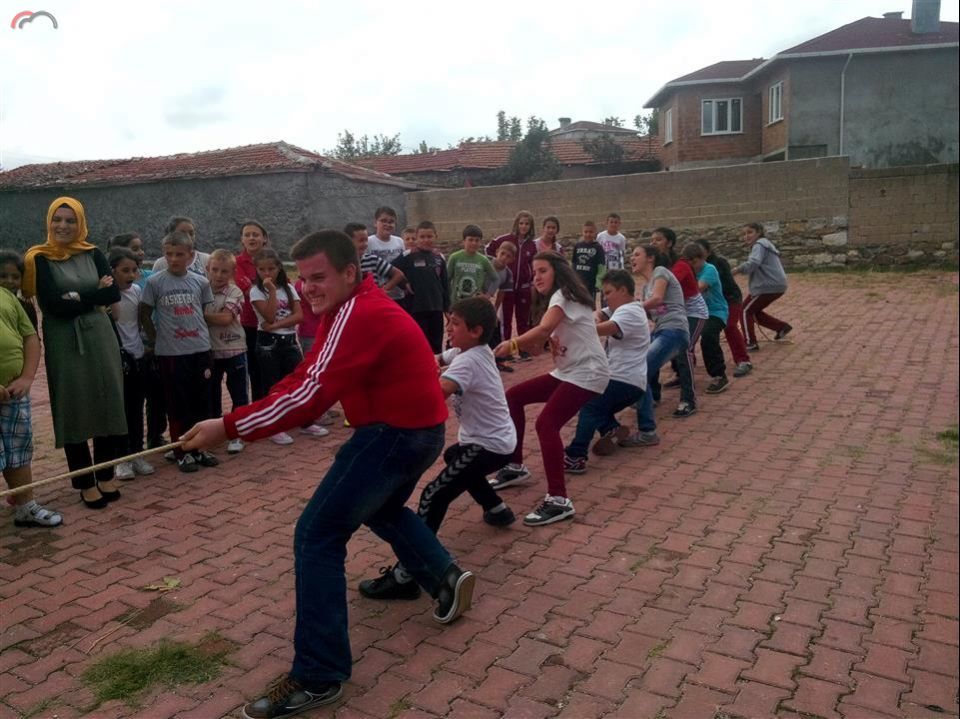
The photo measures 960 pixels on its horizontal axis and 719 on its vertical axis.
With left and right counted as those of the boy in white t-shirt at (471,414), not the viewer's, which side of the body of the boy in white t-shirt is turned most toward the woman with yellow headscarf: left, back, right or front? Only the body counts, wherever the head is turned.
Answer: front

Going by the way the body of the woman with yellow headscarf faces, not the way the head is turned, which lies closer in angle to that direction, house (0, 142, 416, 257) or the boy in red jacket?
the boy in red jacket

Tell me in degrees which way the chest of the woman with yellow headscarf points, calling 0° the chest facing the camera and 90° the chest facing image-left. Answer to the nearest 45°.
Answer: approximately 0°

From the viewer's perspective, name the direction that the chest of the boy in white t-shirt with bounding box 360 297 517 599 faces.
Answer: to the viewer's left

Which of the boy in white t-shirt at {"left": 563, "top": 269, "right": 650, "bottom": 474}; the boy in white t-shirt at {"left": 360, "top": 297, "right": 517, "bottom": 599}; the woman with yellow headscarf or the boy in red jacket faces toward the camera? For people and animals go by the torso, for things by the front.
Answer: the woman with yellow headscarf

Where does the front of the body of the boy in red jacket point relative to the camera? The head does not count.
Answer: to the viewer's left

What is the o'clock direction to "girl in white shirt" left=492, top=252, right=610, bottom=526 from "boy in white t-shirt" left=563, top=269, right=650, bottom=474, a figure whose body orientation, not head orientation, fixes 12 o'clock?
The girl in white shirt is roughly at 10 o'clock from the boy in white t-shirt.

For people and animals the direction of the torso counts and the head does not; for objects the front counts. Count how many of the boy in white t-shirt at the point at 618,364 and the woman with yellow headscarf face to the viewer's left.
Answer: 1

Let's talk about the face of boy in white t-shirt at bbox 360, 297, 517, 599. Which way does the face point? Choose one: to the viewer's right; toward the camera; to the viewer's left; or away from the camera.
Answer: to the viewer's left

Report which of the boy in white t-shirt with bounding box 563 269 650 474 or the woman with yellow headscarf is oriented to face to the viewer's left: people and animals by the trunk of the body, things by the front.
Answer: the boy in white t-shirt

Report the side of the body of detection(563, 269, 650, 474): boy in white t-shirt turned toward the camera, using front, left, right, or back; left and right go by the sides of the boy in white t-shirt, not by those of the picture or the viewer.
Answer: left

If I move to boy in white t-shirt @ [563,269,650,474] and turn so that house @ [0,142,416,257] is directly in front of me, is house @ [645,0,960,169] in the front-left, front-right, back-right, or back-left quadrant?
front-right

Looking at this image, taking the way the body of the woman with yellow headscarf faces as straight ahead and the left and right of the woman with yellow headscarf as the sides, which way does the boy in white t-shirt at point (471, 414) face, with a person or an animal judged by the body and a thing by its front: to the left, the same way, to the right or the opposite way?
to the right
